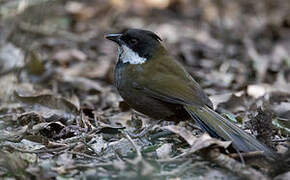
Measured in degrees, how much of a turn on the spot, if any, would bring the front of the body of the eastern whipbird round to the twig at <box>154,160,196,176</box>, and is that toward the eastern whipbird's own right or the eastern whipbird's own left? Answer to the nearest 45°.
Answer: approximately 90° to the eastern whipbird's own left

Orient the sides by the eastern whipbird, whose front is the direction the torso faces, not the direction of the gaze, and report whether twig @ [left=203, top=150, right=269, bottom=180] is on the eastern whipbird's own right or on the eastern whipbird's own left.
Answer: on the eastern whipbird's own left

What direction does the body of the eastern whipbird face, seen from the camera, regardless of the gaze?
to the viewer's left

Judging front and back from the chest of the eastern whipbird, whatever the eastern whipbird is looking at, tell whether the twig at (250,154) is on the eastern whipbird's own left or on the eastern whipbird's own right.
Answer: on the eastern whipbird's own left
